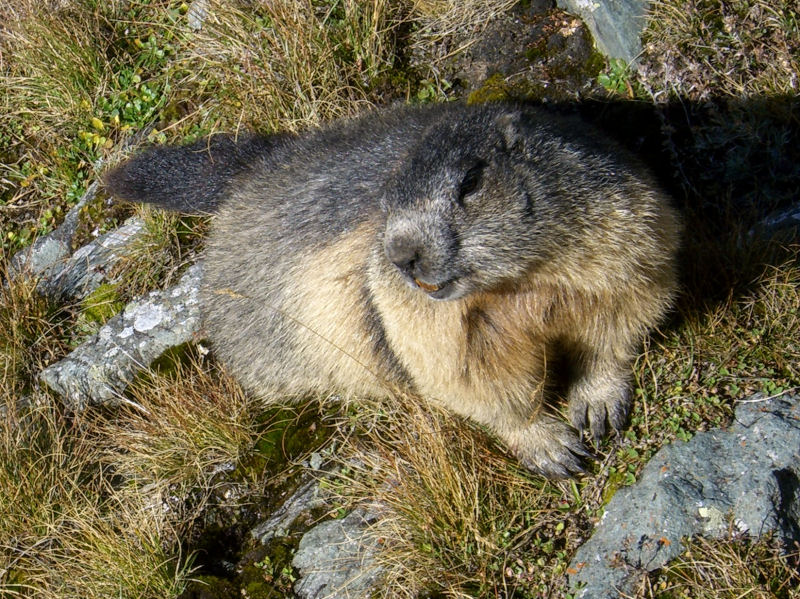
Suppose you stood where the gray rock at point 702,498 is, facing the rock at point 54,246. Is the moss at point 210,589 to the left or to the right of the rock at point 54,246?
left

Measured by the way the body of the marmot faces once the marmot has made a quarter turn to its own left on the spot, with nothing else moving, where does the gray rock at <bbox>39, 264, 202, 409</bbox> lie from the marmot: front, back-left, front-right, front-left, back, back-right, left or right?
left

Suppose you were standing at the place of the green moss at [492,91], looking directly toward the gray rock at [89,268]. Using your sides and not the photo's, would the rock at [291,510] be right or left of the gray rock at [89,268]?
left

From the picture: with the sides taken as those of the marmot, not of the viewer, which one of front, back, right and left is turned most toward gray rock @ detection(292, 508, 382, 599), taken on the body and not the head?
right

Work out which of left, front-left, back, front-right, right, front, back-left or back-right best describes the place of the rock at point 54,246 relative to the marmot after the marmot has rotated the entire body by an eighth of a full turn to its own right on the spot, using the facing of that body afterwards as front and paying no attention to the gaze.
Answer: back-right

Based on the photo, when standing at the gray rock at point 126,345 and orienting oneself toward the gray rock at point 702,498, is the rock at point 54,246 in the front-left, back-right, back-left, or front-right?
back-left

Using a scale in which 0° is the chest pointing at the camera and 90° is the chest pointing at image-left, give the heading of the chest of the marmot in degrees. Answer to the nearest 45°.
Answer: approximately 315°

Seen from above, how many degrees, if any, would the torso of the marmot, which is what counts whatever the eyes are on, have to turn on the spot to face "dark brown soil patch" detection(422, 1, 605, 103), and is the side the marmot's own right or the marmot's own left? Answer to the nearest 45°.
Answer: approximately 90° to the marmot's own left

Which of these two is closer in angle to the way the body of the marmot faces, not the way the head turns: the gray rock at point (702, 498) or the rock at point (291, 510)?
the gray rock

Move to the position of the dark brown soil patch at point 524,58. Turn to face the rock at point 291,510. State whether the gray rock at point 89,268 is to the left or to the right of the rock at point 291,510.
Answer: right

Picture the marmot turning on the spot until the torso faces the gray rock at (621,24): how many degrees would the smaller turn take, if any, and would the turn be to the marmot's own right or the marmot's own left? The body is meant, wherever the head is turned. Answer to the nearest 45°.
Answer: approximately 90° to the marmot's own left

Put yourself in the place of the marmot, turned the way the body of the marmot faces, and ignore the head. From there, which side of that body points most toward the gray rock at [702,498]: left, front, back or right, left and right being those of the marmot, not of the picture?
front

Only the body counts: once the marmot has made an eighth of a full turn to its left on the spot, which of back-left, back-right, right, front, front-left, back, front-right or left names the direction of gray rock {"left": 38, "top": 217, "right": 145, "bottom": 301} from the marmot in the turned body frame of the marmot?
back-left
